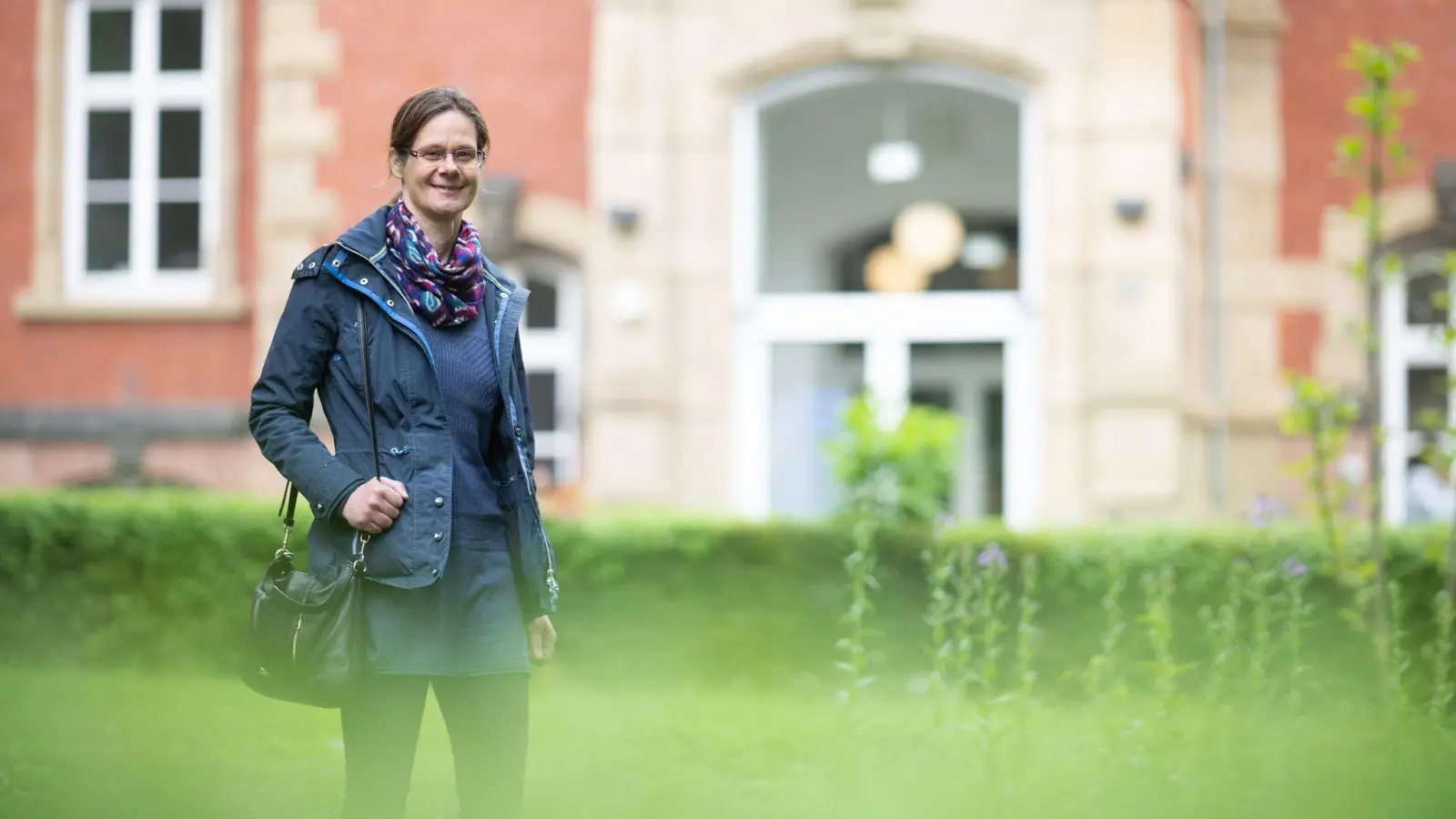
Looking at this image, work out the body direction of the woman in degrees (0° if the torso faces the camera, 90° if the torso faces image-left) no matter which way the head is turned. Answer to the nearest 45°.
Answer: approximately 315°

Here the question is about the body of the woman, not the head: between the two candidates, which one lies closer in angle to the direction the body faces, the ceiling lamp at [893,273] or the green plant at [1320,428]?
the green plant

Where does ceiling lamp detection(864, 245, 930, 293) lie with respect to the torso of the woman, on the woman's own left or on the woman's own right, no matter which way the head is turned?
on the woman's own left

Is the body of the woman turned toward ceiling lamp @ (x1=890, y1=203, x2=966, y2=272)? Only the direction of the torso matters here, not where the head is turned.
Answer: no

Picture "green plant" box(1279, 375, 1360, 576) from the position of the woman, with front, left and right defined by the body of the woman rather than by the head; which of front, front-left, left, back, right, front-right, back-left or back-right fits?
left

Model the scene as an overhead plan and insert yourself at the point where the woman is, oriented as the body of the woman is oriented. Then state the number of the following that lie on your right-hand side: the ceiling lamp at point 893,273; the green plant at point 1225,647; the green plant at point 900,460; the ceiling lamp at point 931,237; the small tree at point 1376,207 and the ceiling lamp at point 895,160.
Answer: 0

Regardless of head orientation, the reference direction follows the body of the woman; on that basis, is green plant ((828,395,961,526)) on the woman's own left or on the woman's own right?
on the woman's own left

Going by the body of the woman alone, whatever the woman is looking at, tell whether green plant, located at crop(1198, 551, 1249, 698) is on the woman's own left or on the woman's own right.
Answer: on the woman's own left
